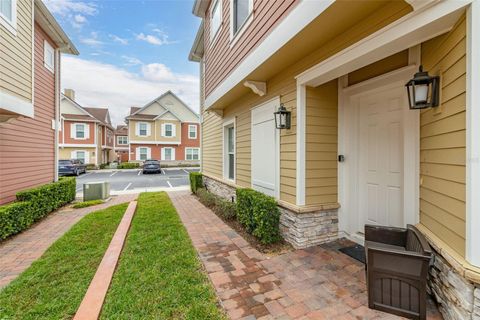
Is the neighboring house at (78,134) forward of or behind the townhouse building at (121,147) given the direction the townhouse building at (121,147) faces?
forward

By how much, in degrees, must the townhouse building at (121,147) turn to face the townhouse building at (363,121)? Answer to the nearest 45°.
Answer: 0° — it already faces it

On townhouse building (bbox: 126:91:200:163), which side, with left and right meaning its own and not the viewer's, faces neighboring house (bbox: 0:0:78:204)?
front

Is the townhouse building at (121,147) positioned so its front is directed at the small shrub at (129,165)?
yes

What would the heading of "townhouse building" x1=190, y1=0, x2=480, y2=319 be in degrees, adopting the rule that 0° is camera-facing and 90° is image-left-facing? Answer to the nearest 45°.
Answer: approximately 45°

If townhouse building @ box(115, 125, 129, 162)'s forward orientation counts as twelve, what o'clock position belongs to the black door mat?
The black door mat is roughly at 12 o'clock from the townhouse building.

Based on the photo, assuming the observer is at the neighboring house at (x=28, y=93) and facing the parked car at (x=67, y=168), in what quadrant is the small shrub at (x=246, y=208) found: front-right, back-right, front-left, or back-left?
back-right

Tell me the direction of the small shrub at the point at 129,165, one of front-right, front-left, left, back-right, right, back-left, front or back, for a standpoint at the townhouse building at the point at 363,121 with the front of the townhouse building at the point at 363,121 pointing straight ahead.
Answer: right

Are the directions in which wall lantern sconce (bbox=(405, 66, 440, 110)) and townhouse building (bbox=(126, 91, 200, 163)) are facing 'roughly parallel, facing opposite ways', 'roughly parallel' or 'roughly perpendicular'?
roughly perpendicular

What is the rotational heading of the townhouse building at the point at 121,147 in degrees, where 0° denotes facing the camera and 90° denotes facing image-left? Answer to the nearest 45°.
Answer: approximately 0°

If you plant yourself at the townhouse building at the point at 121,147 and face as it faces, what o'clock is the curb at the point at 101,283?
The curb is roughly at 12 o'clock from the townhouse building.

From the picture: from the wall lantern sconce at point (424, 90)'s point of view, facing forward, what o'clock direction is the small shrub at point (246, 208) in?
The small shrub is roughly at 2 o'clock from the wall lantern sconce.

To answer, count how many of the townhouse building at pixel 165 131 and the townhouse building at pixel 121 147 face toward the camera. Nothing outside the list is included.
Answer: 2
